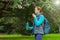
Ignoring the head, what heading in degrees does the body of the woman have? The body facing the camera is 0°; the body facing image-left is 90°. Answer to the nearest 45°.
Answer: approximately 90°
